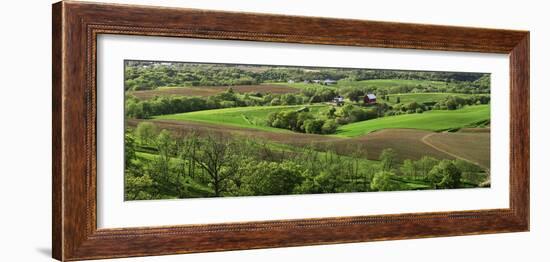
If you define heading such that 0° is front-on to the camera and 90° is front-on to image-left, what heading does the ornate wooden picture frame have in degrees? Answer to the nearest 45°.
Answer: approximately 315°
